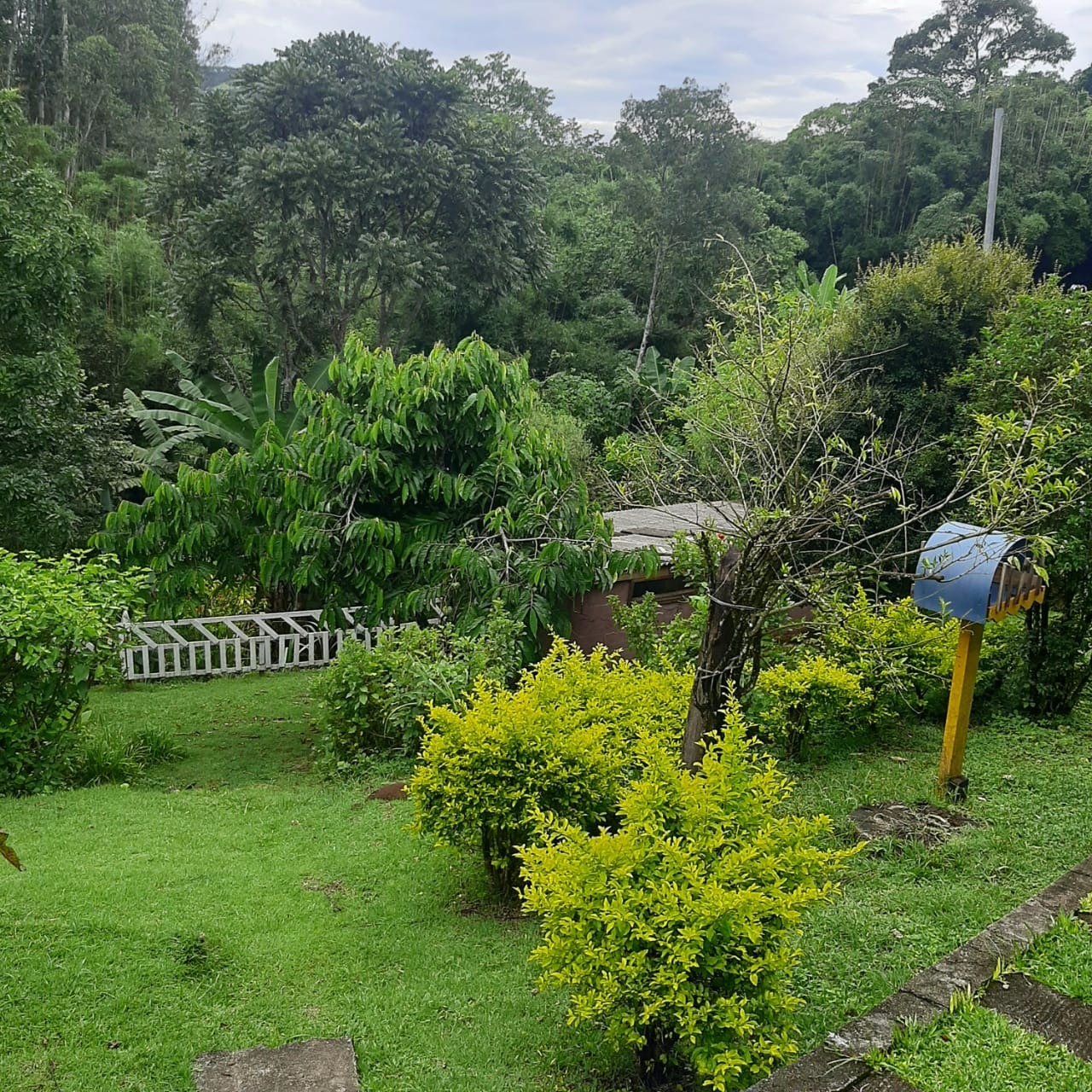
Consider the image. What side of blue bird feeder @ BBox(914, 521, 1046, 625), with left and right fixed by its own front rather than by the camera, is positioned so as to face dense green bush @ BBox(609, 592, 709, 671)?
back

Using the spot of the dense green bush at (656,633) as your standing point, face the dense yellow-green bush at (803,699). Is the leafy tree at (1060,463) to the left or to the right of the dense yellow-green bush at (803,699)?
left

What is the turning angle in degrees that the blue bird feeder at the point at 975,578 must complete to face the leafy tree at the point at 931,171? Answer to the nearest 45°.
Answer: approximately 135° to its left

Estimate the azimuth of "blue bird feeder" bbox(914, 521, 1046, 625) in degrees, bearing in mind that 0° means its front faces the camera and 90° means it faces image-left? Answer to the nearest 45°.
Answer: approximately 315°

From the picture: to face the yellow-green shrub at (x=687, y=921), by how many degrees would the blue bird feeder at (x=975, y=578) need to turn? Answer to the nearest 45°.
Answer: approximately 45° to its right
